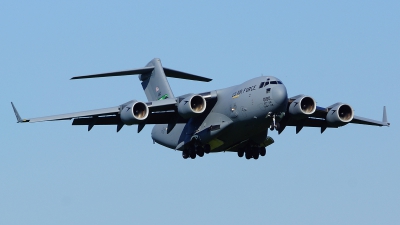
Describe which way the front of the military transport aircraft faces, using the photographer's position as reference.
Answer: facing the viewer and to the right of the viewer
